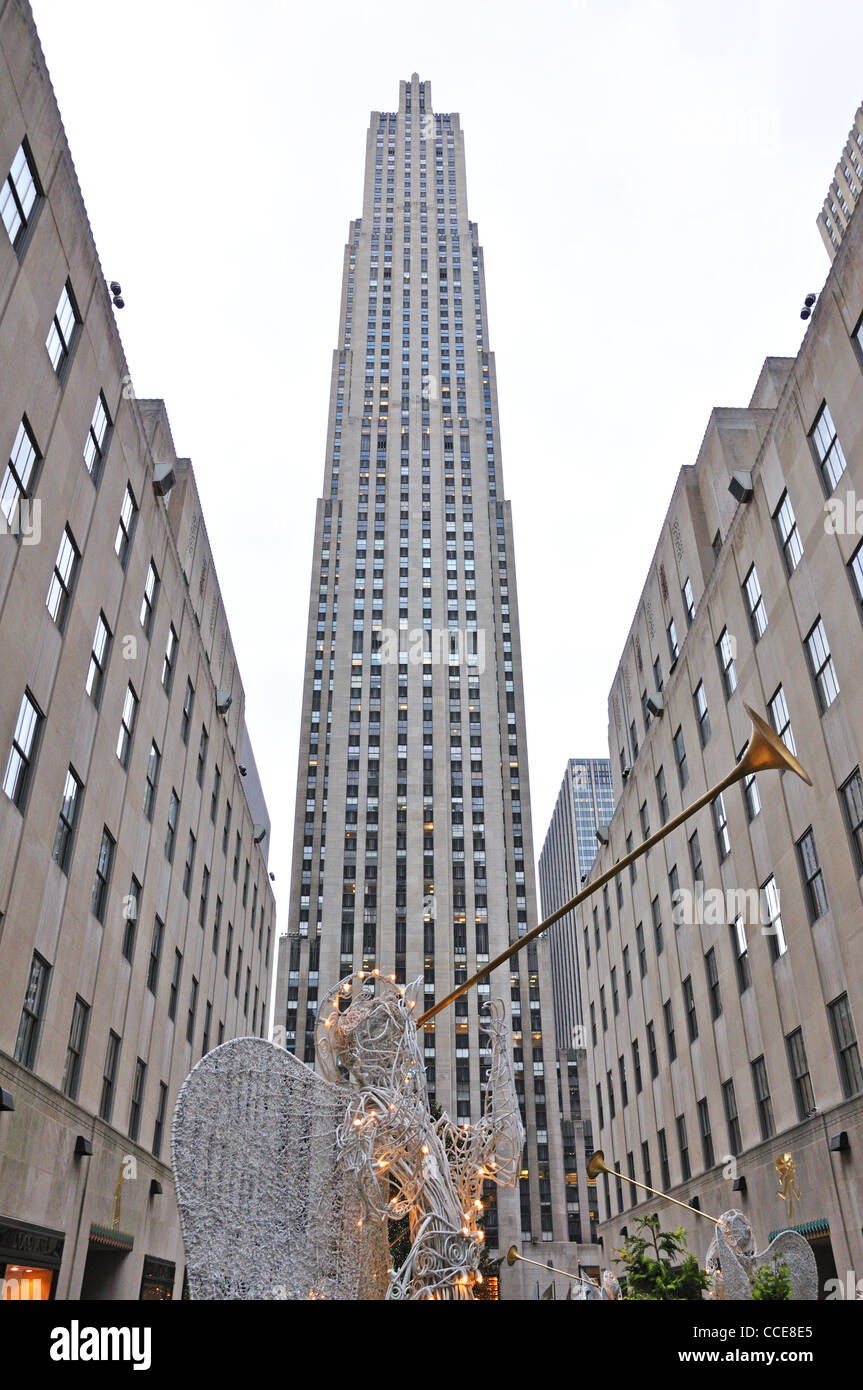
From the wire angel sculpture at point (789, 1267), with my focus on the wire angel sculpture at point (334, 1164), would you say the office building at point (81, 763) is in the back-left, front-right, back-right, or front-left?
front-right

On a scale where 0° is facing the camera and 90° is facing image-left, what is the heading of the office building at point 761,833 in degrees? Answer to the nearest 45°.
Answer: approximately 45°

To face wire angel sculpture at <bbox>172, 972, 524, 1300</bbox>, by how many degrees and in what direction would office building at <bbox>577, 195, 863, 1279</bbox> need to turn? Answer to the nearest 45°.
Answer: approximately 45° to its left

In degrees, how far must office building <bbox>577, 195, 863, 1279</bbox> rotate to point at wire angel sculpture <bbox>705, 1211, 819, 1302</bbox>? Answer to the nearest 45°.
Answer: approximately 45° to its left

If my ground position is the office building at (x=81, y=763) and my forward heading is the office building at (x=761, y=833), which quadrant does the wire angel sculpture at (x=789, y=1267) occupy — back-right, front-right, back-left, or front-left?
front-right

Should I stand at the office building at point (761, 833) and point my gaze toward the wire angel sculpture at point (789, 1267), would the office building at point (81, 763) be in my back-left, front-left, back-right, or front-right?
front-right

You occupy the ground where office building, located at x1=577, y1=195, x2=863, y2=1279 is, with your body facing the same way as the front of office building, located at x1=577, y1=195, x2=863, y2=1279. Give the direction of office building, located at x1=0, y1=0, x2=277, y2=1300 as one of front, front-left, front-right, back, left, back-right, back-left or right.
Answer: front

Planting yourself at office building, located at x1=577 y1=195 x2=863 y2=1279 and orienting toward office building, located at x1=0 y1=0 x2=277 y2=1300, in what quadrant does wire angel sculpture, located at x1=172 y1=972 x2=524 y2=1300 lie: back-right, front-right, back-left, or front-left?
front-left
